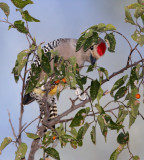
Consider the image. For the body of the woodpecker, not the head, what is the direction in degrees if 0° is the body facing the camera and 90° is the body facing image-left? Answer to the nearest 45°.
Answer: approximately 270°
